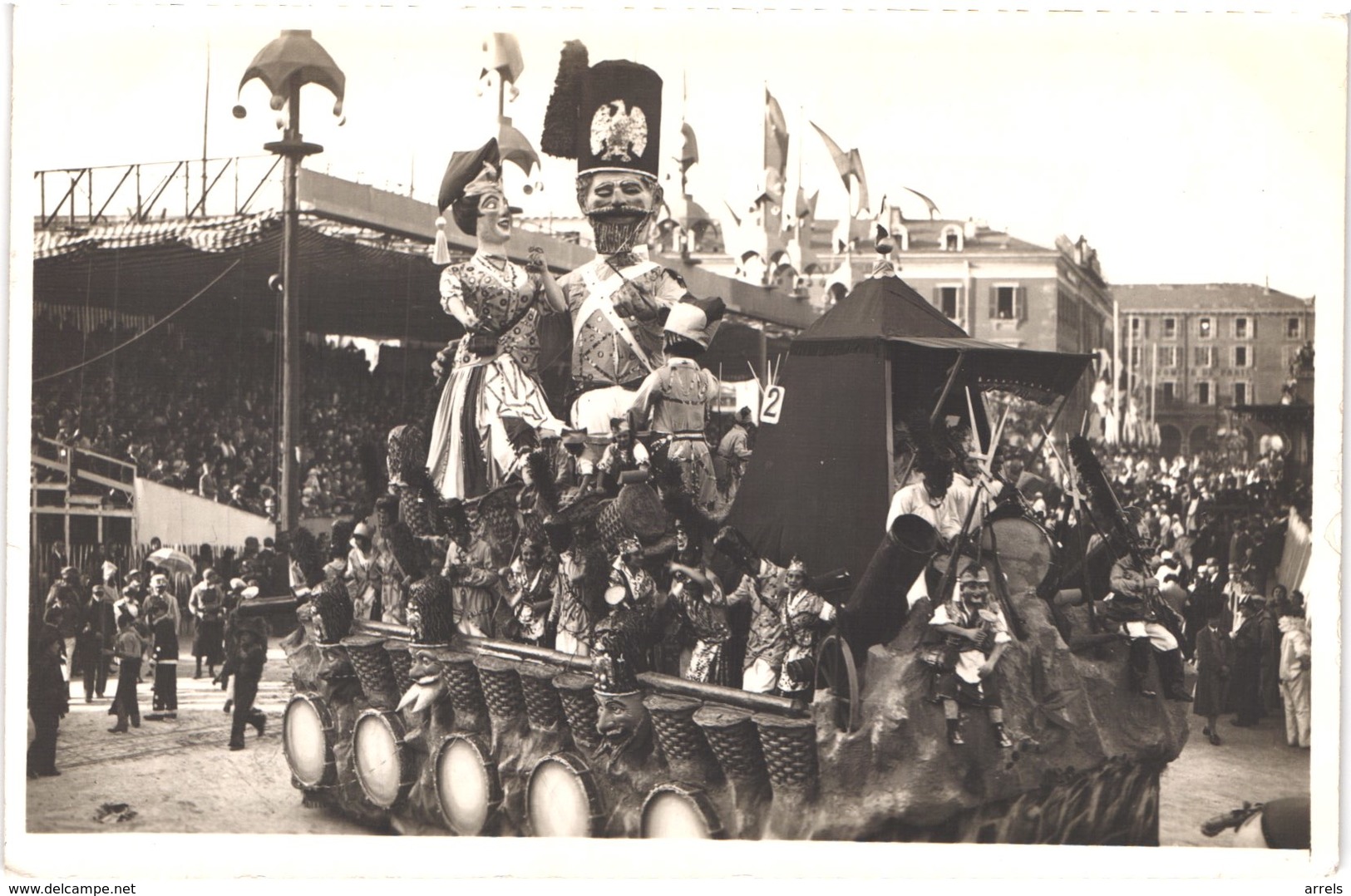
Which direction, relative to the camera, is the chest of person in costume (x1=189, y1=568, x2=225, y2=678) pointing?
toward the camera

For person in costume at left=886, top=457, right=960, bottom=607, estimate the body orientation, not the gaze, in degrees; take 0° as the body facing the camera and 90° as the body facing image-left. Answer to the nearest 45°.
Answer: approximately 315°

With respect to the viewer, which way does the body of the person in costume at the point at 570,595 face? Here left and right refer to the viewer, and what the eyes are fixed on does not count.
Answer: facing the viewer and to the left of the viewer

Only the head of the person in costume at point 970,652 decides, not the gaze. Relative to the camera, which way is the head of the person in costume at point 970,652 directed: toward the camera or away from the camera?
toward the camera

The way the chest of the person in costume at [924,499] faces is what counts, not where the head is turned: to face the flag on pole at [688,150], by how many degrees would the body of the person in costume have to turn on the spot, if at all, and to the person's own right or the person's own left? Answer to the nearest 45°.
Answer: approximately 180°

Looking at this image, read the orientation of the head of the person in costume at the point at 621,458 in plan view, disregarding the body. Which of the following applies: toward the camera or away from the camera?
toward the camera

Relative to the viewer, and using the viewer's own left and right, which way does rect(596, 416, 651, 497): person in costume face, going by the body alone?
facing the viewer

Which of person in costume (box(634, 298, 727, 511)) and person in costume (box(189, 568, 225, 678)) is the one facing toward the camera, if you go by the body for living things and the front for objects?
person in costume (box(189, 568, 225, 678))

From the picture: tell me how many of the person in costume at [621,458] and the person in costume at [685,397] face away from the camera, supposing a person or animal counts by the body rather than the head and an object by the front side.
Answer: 1

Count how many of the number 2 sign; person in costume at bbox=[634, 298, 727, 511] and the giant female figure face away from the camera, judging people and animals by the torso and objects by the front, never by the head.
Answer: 1

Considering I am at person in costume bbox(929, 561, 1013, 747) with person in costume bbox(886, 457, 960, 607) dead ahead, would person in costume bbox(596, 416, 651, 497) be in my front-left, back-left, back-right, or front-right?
front-left
